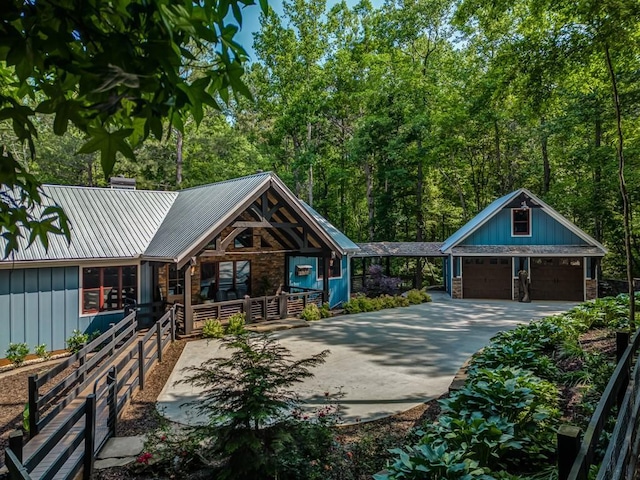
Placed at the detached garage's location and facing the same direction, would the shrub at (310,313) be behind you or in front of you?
in front

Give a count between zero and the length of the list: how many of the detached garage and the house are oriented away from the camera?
0

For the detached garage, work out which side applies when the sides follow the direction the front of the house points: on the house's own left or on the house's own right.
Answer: on the house's own left

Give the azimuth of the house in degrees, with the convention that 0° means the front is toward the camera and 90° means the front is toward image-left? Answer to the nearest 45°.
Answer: approximately 315°

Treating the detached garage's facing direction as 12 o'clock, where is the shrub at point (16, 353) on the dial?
The shrub is roughly at 1 o'clock from the detached garage.

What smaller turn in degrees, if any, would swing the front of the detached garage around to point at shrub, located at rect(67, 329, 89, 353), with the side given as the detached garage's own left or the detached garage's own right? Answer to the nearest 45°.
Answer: approximately 45° to the detached garage's own right

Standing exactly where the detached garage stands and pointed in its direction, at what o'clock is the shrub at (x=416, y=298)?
The shrub is roughly at 2 o'clock from the detached garage.

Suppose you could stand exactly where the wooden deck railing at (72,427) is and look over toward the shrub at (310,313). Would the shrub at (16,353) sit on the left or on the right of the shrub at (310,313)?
left

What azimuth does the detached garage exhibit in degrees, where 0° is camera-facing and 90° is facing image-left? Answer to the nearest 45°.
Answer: approximately 0°

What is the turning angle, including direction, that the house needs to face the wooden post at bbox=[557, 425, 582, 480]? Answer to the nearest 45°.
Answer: approximately 45° to its right

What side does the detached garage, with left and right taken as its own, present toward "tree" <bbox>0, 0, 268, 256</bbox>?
front
